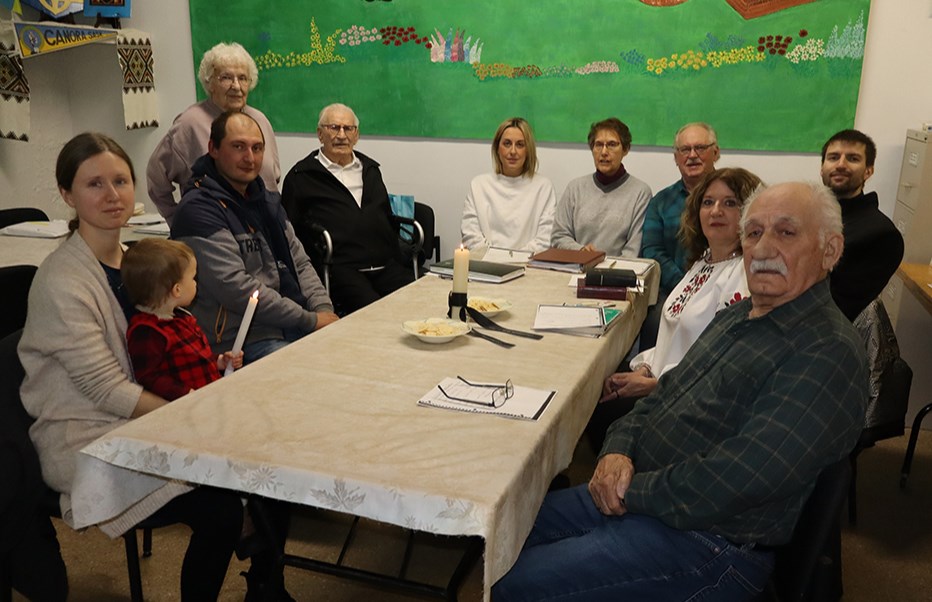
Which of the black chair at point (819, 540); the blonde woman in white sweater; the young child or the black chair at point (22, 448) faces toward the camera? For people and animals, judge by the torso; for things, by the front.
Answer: the blonde woman in white sweater

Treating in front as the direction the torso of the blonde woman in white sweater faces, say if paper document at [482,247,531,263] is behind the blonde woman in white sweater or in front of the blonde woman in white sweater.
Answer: in front

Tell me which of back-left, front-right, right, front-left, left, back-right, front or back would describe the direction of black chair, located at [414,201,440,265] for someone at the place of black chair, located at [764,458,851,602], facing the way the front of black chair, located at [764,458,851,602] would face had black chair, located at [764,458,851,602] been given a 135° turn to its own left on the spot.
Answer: back

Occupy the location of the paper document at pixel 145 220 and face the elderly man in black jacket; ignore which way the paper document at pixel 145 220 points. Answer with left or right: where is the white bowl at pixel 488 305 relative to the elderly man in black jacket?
right

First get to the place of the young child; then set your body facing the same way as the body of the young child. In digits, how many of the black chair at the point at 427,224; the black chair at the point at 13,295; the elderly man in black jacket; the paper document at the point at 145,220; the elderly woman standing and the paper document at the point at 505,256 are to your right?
0

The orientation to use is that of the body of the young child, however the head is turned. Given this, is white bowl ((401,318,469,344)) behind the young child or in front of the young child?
in front

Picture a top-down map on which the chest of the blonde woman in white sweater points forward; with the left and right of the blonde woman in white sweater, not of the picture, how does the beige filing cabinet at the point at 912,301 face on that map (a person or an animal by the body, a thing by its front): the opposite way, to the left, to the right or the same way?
to the right

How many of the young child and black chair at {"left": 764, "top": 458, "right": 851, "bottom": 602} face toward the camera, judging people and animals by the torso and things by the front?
0

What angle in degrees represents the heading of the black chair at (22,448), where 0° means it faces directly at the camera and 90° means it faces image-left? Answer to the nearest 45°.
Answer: approximately 270°

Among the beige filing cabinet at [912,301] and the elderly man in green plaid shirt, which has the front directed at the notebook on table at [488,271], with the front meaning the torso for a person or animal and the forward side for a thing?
the beige filing cabinet

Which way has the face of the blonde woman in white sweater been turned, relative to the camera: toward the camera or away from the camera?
toward the camera

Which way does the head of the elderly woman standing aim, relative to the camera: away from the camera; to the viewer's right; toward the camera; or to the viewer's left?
toward the camera

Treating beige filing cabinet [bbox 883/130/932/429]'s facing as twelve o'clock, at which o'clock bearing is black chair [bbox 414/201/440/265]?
The black chair is roughly at 1 o'clock from the beige filing cabinet.

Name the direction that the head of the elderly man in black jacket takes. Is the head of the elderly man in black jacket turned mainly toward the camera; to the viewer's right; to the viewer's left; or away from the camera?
toward the camera

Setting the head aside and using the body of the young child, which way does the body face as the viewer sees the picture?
to the viewer's right

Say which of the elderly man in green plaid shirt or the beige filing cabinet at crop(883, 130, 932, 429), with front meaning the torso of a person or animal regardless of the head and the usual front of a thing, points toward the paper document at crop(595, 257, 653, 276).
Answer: the beige filing cabinet

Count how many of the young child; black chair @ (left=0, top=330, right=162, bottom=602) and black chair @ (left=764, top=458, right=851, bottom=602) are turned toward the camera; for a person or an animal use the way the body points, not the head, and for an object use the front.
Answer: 0

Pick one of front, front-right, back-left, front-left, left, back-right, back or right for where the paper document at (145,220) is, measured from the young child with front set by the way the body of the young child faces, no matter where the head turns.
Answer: left
